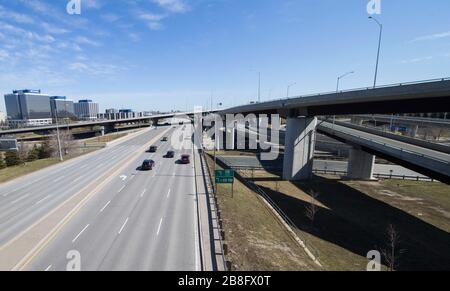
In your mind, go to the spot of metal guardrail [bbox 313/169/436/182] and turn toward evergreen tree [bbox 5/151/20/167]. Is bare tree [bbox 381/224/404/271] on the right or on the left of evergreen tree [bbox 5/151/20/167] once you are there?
left

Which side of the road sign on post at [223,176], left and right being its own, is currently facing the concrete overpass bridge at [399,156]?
left

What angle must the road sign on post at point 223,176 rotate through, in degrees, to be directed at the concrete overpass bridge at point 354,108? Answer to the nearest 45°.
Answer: approximately 135° to its left

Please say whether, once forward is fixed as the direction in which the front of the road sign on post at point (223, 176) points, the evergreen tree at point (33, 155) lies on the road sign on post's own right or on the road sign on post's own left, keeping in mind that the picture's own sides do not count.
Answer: on the road sign on post's own right

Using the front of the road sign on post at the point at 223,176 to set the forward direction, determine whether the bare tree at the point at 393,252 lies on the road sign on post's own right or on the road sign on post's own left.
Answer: on the road sign on post's own left

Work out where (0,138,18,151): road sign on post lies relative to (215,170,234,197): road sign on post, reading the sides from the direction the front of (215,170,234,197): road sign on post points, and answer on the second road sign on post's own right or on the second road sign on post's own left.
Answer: on the second road sign on post's own right

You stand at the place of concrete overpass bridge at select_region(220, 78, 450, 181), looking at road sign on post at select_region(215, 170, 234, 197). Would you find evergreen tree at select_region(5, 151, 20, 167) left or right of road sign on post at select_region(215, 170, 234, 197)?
right

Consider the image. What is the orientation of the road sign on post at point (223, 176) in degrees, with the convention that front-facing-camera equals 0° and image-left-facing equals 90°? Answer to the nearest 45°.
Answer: approximately 0°

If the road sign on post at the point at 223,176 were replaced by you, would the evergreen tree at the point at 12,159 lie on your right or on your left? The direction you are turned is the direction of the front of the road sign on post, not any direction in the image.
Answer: on your right
